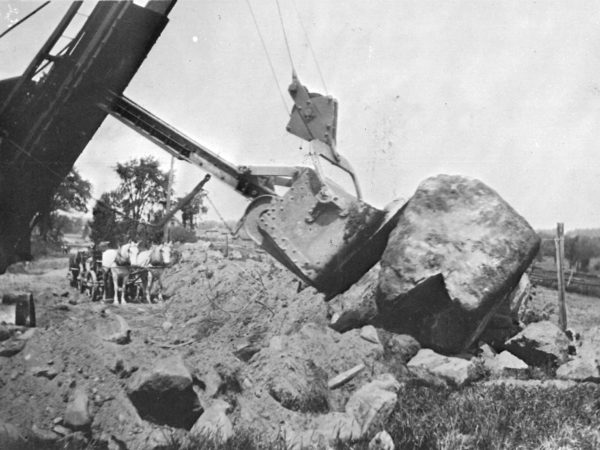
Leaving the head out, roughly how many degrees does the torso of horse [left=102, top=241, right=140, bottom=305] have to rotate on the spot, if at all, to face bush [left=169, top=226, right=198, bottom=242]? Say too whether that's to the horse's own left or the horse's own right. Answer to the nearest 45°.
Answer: approximately 135° to the horse's own left

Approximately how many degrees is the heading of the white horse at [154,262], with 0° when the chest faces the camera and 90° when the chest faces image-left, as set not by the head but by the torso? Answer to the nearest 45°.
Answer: approximately 315°

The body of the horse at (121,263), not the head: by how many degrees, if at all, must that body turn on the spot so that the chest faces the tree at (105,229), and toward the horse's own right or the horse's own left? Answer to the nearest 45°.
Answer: approximately 135° to the horse's own left

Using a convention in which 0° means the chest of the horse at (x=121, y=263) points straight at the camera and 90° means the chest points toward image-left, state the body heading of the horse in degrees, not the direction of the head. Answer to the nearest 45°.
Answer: approximately 315°

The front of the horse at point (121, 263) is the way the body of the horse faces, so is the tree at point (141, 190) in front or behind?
behind

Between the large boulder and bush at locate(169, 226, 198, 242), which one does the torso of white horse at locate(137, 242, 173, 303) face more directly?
the large boulder

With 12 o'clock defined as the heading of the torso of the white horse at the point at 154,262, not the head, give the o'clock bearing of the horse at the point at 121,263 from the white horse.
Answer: The horse is roughly at 4 o'clock from the white horse.

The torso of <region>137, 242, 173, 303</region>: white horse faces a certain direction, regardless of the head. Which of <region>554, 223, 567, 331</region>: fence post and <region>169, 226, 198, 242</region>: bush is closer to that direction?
the fence post
